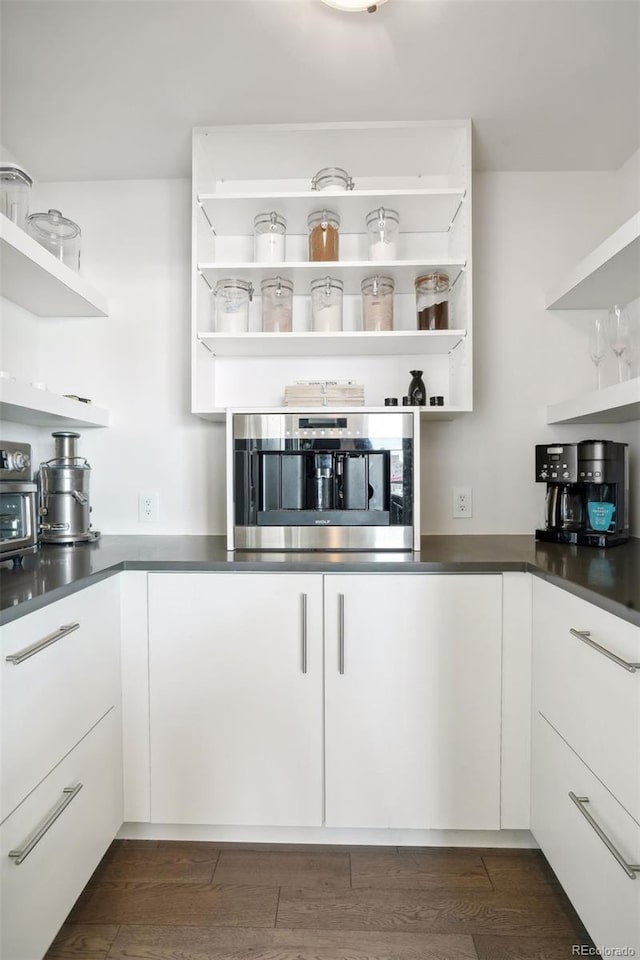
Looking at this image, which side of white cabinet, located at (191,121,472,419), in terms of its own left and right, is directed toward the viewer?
front

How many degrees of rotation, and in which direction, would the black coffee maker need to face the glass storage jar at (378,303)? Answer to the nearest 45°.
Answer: approximately 45° to its right

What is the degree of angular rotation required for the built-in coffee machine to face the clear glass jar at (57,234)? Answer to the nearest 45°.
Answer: approximately 90° to its right

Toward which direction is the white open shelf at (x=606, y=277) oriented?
to the viewer's left

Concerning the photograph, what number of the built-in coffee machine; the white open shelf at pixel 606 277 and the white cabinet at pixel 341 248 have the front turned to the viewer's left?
1

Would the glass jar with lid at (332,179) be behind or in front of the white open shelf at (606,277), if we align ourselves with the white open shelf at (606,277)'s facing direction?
in front

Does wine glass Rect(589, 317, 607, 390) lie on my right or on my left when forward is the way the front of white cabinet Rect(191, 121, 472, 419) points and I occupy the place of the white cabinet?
on my left

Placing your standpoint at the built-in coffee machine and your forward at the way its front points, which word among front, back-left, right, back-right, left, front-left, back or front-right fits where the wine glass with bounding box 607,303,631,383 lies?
left

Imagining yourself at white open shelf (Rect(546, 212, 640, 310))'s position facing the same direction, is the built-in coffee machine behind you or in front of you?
in front

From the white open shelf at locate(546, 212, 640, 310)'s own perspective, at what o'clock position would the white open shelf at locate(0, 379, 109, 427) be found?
the white open shelf at locate(0, 379, 109, 427) is roughly at 11 o'clock from the white open shelf at locate(546, 212, 640, 310).

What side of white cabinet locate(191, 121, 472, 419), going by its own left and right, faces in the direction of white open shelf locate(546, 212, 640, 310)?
left

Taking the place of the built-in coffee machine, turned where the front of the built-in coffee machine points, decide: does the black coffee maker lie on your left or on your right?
on your left
